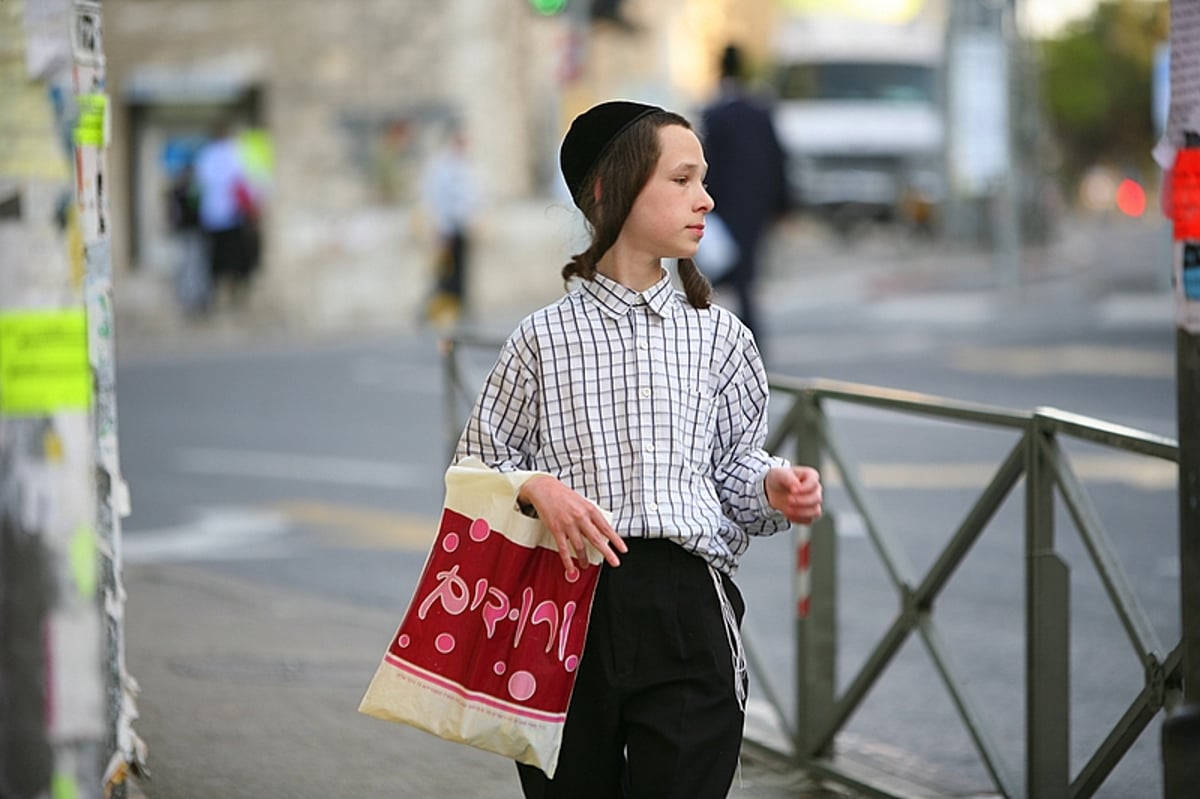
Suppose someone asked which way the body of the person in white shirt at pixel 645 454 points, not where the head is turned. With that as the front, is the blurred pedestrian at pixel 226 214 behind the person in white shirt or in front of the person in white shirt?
behind

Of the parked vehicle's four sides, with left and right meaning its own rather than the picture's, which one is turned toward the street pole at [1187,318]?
front

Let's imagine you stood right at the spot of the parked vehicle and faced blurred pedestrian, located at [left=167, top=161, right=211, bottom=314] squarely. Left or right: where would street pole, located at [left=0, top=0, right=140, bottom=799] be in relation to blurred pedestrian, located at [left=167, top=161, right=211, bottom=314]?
left

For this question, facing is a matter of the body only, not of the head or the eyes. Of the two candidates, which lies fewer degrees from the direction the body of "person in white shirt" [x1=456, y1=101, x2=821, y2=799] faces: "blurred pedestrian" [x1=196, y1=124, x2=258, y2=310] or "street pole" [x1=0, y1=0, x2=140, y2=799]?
the street pole

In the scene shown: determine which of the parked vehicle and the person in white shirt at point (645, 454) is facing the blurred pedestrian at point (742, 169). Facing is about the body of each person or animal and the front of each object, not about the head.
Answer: the parked vehicle

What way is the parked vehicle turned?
toward the camera

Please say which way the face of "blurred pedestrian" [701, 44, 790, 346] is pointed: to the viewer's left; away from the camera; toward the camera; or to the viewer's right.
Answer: away from the camera

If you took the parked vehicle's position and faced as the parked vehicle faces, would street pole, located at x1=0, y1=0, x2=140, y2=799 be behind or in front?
in front

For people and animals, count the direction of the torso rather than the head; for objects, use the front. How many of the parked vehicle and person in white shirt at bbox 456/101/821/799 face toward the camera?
2

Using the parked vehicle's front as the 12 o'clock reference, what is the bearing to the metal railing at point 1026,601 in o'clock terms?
The metal railing is roughly at 12 o'clock from the parked vehicle.

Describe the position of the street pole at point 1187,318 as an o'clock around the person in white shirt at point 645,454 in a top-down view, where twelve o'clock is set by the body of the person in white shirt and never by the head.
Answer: The street pole is roughly at 9 o'clock from the person in white shirt.

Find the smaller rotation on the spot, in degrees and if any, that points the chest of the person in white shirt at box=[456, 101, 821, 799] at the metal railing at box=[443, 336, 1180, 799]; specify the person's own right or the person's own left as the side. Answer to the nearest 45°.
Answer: approximately 135° to the person's own left

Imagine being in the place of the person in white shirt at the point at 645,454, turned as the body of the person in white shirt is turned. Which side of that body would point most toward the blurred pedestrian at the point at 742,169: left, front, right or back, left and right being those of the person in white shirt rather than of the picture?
back
